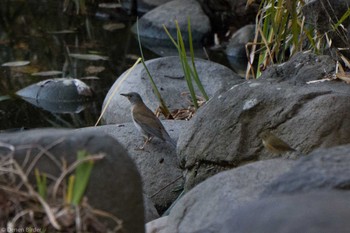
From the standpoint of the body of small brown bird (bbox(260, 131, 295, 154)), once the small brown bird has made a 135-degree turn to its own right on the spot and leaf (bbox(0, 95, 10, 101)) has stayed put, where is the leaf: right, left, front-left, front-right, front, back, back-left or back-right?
left

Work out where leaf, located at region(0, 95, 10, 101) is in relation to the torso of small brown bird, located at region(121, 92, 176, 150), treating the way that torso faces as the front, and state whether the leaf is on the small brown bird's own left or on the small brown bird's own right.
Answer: on the small brown bird's own right

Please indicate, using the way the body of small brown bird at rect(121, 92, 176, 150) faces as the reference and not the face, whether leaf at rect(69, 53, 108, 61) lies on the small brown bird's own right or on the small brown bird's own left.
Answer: on the small brown bird's own right

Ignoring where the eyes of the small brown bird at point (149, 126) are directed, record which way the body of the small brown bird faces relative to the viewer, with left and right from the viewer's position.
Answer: facing to the left of the viewer

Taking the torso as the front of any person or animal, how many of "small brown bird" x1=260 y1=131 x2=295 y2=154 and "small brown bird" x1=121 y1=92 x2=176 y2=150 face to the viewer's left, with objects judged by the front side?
2

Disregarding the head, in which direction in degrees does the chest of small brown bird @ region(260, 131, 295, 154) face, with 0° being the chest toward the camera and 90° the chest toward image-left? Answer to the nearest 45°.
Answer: approximately 90°

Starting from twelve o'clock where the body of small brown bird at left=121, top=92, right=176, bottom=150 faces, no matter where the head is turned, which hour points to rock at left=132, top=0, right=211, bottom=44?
The rock is roughly at 3 o'clock from the small brown bird.

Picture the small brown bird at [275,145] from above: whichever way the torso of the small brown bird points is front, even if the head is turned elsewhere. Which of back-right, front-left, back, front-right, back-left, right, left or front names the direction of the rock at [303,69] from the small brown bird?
right

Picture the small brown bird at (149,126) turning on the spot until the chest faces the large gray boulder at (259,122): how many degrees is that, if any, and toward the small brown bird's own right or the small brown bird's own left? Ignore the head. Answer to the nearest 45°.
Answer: approximately 135° to the small brown bird's own left

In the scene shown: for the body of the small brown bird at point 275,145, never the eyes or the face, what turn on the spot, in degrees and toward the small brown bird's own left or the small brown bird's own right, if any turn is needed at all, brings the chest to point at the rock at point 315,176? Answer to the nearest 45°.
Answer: approximately 90° to the small brown bird's own left

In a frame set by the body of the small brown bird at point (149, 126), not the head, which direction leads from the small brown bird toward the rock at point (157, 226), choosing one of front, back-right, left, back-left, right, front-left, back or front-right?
left

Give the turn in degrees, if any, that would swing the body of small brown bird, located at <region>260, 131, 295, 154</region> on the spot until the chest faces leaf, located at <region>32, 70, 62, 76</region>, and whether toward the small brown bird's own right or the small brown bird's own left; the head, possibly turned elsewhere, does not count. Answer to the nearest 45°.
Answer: approximately 45° to the small brown bird's own right

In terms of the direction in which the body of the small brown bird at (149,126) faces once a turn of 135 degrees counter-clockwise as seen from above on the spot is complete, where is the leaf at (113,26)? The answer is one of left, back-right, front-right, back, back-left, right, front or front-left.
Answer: back-left
